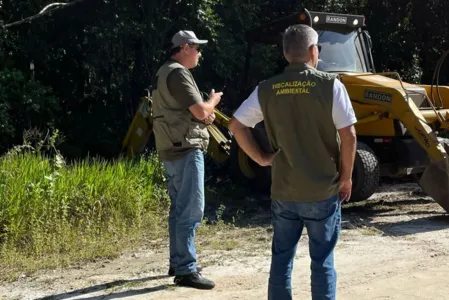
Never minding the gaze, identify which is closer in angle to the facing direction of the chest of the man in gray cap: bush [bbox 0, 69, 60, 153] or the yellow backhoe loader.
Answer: the yellow backhoe loader

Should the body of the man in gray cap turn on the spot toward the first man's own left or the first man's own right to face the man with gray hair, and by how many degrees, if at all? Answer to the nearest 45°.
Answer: approximately 45° to the first man's own right

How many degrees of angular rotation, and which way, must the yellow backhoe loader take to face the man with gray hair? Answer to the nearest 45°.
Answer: approximately 45° to its right

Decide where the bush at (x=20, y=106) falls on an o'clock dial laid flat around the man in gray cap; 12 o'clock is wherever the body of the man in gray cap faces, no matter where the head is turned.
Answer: The bush is roughly at 8 o'clock from the man in gray cap.

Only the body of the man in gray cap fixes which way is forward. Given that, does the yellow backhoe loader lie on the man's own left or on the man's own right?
on the man's own left

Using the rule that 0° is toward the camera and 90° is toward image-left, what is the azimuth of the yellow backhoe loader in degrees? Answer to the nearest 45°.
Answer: approximately 315°

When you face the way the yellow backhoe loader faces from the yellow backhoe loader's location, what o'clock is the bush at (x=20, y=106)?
The bush is roughly at 5 o'clock from the yellow backhoe loader.

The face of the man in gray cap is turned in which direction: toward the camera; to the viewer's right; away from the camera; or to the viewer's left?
to the viewer's right

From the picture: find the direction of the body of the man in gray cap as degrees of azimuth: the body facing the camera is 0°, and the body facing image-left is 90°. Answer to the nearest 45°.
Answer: approximately 270°
